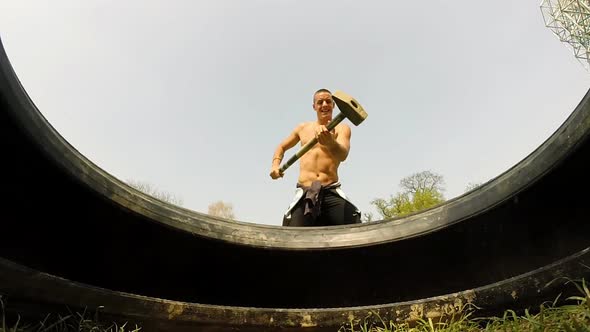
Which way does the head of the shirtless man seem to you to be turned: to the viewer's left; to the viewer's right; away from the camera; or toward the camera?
toward the camera

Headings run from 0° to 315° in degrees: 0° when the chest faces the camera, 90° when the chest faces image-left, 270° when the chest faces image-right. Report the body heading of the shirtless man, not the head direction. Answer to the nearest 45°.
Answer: approximately 0°
